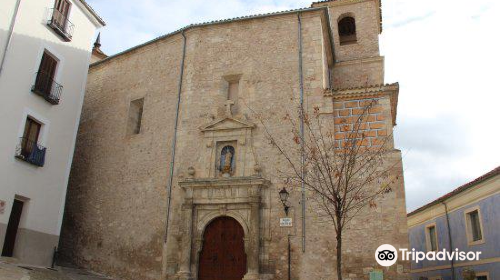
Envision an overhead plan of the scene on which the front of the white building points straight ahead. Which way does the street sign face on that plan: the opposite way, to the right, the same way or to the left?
to the right

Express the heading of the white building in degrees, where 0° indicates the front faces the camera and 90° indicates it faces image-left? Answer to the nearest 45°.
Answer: approximately 315°

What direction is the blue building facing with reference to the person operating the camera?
facing the viewer and to the left of the viewer

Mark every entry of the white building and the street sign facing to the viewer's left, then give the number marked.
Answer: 0

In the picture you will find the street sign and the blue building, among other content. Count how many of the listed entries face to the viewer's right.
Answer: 0

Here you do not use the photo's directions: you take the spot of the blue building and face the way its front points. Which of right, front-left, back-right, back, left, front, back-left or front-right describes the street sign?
front

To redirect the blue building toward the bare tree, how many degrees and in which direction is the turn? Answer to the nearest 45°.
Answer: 0° — it already faces it

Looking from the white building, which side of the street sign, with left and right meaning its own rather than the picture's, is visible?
right

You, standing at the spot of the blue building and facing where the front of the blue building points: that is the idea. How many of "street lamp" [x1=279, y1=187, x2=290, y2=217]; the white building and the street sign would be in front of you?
3

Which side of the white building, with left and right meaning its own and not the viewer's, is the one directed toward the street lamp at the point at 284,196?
front

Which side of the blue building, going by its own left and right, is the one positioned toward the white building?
front

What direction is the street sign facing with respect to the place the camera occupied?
facing the viewer
